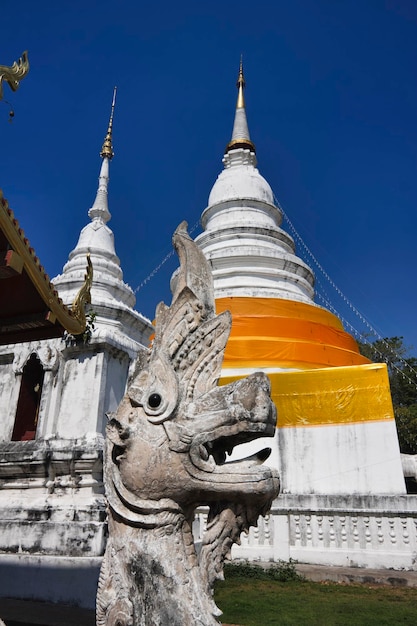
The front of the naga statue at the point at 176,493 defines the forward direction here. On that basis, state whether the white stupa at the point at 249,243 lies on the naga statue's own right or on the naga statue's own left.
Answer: on the naga statue's own left

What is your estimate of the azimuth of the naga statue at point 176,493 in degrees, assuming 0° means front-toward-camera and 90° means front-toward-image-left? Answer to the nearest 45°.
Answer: approximately 270°
